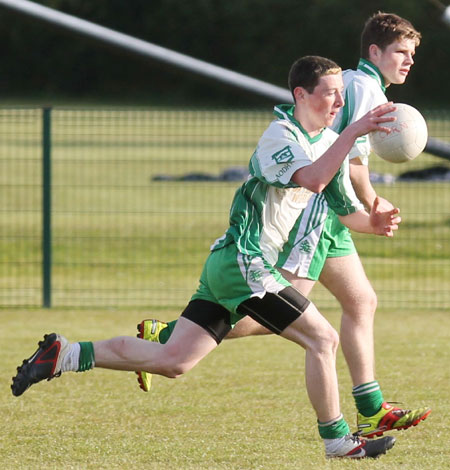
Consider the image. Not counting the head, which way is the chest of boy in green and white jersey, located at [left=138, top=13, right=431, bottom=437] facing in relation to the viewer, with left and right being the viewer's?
facing to the right of the viewer

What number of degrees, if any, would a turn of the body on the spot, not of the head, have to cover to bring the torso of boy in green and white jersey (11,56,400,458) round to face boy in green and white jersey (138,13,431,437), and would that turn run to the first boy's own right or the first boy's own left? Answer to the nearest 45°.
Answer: approximately 45° to the first boy's own left

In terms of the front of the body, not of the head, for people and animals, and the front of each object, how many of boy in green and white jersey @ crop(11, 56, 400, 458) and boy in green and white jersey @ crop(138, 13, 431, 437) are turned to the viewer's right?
2

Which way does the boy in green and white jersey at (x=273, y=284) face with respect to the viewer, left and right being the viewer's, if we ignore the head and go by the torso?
facing to the right of the viewer

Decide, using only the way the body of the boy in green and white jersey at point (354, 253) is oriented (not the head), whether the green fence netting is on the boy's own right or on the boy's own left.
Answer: on the boy's own left

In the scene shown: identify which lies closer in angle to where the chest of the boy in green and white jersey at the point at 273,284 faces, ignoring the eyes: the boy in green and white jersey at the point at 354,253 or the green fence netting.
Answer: the boy in green and white jersey

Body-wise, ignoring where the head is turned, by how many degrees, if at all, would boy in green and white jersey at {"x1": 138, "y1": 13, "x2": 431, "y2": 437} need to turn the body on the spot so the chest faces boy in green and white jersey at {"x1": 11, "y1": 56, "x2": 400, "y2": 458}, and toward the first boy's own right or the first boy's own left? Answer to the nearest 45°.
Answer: approximately 135° to the first boy's own right

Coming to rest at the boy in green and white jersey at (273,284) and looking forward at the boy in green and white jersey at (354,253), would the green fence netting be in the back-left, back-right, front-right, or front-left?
front-left

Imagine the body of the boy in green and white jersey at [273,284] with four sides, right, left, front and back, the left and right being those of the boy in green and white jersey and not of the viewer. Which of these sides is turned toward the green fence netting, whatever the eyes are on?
left

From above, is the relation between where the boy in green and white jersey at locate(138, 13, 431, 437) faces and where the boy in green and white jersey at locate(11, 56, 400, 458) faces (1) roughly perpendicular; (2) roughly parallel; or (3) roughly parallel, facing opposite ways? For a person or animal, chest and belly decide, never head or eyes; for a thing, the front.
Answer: roughly parallel
